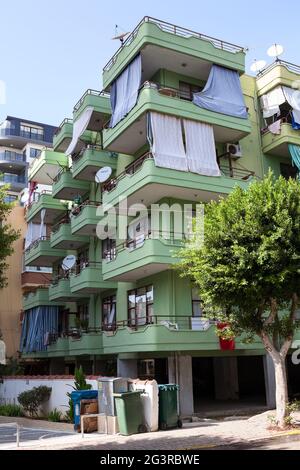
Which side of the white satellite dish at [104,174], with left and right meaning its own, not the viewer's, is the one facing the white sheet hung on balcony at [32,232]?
right

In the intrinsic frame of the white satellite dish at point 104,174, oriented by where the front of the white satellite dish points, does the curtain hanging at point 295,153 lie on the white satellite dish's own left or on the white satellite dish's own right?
on the white satellite dish's own left

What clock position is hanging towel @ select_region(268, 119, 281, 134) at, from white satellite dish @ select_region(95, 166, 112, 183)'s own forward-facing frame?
The hanging towel is roughly at 8 o'clock from the white satellite dish.

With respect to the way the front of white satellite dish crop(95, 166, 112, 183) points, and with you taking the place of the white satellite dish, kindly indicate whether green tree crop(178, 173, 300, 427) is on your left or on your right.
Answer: on your left

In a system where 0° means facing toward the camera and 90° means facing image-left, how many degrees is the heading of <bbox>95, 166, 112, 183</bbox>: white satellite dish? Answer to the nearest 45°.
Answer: approximately 45°
